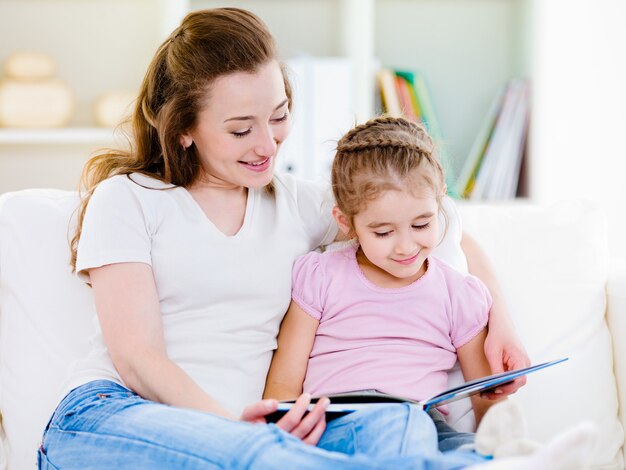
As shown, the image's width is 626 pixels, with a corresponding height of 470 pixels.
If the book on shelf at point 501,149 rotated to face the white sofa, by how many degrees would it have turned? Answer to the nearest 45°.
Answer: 0° — it already faces it

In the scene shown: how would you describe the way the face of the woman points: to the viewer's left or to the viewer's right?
to the viewer's right

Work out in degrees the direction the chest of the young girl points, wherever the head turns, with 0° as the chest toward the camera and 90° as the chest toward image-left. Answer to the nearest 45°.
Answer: approximately 0°

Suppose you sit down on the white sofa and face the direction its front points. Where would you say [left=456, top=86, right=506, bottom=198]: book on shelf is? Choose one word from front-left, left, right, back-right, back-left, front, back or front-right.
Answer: back

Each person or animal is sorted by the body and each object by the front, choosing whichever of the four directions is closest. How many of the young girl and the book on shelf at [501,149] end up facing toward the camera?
2

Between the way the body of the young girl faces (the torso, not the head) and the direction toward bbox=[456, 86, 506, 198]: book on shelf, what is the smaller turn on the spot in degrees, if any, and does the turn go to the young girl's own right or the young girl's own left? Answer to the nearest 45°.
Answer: approximately 180°
